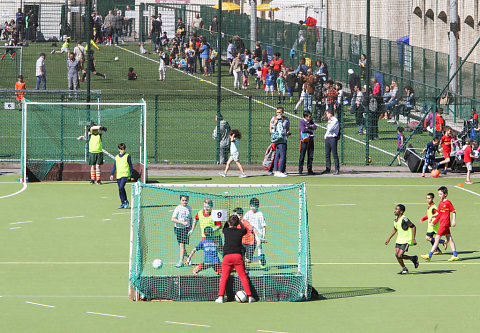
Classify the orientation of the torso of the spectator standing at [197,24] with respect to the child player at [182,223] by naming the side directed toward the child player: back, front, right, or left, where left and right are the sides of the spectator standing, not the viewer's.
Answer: front

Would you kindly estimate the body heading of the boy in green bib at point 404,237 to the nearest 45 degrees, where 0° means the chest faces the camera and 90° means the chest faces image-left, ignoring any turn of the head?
approximately 45°

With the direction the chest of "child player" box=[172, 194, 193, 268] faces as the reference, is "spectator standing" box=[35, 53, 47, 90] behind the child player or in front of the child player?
behind
